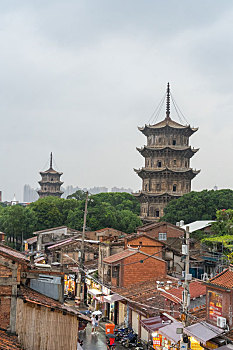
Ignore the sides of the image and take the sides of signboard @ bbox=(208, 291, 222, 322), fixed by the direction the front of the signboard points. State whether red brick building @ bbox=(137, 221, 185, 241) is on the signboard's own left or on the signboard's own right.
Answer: on the signboard's own right

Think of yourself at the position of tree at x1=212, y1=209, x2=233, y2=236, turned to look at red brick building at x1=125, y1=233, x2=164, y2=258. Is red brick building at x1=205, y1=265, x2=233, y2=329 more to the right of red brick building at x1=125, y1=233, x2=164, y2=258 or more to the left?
left

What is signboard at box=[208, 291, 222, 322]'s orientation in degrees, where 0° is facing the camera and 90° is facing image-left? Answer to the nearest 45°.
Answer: approximately 45°

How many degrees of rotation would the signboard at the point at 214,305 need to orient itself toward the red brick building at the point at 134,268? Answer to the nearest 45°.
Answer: approximately 90° to its right

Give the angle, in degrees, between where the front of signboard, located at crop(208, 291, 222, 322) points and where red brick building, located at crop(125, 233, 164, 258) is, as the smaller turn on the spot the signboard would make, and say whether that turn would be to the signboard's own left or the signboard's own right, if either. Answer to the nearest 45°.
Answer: approximately 135° to the signboard's own right

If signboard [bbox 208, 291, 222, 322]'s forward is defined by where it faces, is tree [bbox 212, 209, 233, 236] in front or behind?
behind
